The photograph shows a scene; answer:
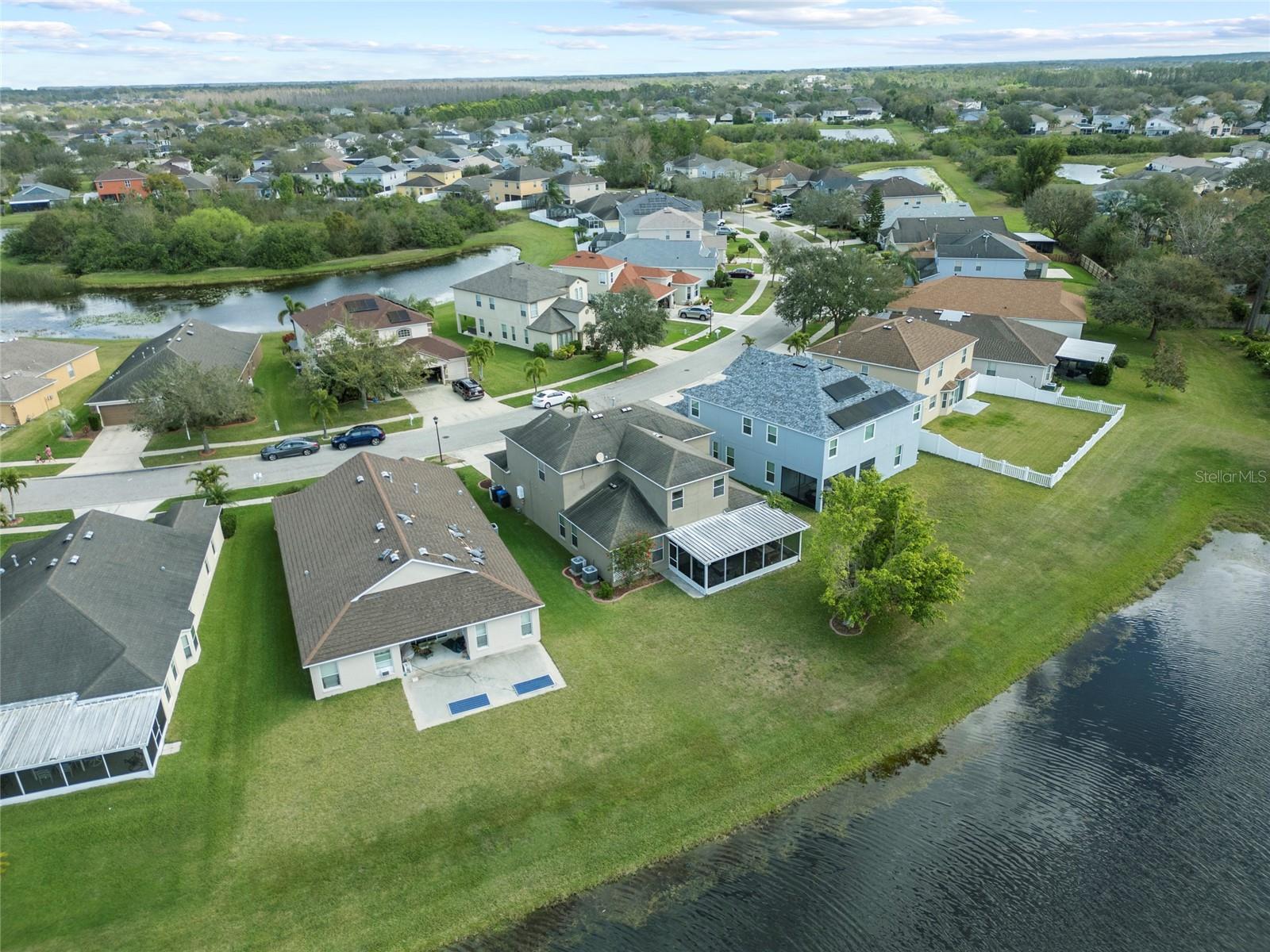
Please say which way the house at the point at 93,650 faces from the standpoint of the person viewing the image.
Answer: facing away from the viewer

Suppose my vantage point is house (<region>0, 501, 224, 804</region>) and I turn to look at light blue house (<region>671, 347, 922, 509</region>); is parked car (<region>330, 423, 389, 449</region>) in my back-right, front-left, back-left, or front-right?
front-left

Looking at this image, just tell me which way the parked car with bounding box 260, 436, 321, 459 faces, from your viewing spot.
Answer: facing to the left of the viewer

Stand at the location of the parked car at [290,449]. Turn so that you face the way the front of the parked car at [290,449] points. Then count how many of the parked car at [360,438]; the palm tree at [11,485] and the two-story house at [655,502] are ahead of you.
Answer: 1

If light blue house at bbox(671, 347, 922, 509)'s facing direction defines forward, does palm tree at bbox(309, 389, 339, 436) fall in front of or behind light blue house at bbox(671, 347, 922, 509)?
in front

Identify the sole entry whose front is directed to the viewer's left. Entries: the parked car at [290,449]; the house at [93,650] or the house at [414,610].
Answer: the parked car

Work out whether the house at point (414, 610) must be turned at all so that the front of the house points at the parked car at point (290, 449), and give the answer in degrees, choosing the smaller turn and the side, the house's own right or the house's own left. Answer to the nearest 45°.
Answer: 0° — it already faces it

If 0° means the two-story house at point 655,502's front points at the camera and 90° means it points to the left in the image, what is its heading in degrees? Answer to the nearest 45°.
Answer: approximately 135°

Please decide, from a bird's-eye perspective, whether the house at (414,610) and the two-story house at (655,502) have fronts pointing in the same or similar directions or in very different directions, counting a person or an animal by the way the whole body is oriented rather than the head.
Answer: same or similar directions

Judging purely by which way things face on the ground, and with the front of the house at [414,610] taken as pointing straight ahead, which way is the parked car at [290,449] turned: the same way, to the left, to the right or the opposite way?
to the left

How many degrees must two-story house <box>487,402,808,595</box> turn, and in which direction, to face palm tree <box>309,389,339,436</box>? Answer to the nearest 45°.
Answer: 0° — it already faces it

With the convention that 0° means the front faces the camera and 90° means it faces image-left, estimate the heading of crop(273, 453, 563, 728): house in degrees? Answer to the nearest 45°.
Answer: approximately 180°

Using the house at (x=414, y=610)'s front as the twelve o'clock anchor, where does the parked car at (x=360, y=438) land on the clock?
The parked car is roughly at 12 o'clock from the house.

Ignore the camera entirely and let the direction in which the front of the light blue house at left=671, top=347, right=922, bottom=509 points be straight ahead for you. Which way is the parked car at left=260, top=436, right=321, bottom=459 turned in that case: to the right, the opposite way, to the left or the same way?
to the left

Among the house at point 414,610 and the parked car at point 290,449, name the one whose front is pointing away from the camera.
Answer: the house

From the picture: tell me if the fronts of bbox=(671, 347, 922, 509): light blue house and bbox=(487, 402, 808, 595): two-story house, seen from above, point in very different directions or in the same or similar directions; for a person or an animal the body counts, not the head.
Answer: same or similar directions

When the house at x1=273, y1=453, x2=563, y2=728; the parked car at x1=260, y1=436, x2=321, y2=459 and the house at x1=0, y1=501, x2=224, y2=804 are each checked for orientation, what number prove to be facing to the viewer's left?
1
